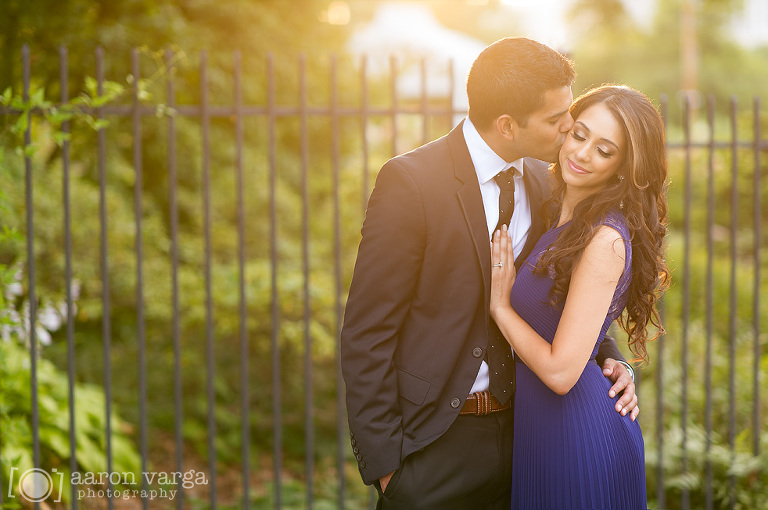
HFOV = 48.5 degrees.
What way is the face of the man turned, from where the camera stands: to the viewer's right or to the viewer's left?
to the viewer's right

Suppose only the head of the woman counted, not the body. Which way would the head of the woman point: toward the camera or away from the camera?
toward the camera

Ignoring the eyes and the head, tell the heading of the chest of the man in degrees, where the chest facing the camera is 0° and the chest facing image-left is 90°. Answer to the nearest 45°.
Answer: approximately 315°

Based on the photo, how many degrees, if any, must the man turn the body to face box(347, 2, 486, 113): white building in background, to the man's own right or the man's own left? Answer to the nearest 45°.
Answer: approximately 135° to the man's own left
